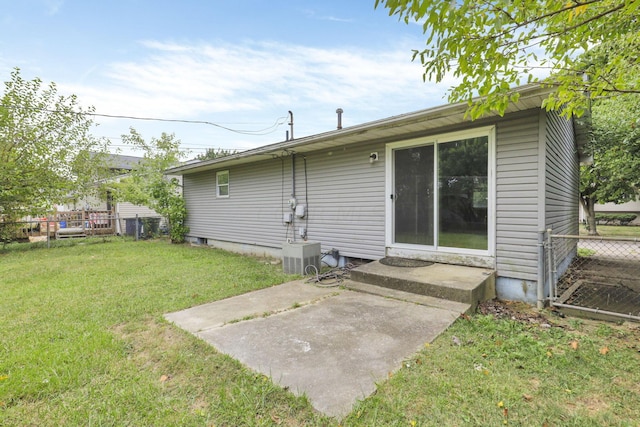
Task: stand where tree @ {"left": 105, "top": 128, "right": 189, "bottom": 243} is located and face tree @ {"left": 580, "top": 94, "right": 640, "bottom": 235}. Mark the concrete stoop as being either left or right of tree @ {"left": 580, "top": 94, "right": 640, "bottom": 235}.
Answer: right

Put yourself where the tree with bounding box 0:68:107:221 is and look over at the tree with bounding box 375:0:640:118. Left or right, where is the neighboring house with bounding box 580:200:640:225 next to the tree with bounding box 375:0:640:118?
left

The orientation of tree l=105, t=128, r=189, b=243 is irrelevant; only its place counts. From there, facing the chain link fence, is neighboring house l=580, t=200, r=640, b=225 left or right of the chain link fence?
left

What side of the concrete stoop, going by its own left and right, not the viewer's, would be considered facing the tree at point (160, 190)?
right

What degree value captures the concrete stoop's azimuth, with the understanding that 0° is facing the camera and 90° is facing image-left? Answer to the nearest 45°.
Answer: approximately 45°

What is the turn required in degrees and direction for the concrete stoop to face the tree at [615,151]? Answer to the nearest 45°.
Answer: approximately 180°

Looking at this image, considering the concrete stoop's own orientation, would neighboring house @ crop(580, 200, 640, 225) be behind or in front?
behind
